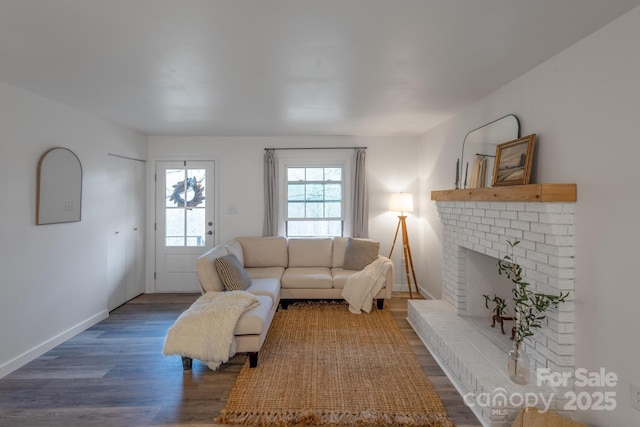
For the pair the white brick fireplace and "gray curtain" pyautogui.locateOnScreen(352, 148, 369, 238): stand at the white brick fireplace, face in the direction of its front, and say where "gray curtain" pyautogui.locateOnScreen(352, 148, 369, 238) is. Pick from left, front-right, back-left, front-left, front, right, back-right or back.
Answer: right

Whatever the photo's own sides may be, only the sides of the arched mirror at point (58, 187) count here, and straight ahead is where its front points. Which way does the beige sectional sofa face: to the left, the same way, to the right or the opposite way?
to the right

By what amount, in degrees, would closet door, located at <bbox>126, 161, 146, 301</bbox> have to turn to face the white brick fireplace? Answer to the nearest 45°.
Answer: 0° — it already faces it

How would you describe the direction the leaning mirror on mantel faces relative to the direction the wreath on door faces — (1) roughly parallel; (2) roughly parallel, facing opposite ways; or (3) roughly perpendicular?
roughly perpendicular

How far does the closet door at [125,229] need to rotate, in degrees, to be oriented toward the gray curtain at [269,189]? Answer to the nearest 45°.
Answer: approximately 45° to its left

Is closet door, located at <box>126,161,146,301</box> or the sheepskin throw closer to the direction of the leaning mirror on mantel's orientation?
the sheepskin throw

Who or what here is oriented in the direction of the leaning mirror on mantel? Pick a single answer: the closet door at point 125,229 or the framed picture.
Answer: the closet door

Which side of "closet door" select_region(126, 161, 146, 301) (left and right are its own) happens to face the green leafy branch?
front

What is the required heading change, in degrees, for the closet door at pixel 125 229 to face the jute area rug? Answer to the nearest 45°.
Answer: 0° — it already faces it

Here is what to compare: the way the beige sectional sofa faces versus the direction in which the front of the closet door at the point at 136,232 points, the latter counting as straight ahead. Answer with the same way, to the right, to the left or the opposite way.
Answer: to the right

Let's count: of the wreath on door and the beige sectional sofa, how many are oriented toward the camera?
2

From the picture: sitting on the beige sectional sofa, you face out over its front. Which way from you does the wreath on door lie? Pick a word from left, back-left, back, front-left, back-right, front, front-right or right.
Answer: back-right

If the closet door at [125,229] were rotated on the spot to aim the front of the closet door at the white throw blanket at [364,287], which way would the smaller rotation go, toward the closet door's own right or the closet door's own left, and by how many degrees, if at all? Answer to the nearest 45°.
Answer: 0° — it already faces it
